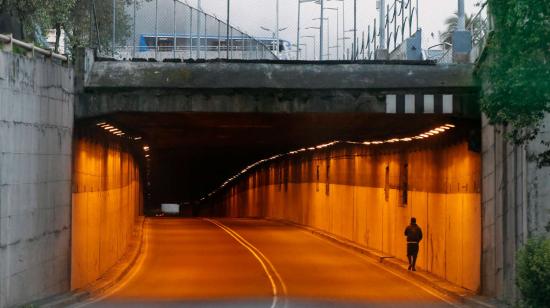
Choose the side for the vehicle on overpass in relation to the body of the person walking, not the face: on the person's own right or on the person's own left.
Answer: on the person's own left

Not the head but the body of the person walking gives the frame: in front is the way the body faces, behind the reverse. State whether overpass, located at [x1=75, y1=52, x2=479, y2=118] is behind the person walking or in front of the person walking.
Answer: behind

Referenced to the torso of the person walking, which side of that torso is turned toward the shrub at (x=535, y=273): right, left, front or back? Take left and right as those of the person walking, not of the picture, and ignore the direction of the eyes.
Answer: back

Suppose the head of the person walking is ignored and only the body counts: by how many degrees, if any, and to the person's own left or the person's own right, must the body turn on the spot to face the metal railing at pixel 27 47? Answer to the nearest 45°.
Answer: approximately 135° to the person's own left

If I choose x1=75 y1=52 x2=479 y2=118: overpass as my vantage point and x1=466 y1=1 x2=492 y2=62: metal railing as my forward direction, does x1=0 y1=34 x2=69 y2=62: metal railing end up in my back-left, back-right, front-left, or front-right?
back-right

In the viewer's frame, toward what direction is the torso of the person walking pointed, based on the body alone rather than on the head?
away from the camera

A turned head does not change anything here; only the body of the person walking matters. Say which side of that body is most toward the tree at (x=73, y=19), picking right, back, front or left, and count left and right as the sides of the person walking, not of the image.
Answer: left
